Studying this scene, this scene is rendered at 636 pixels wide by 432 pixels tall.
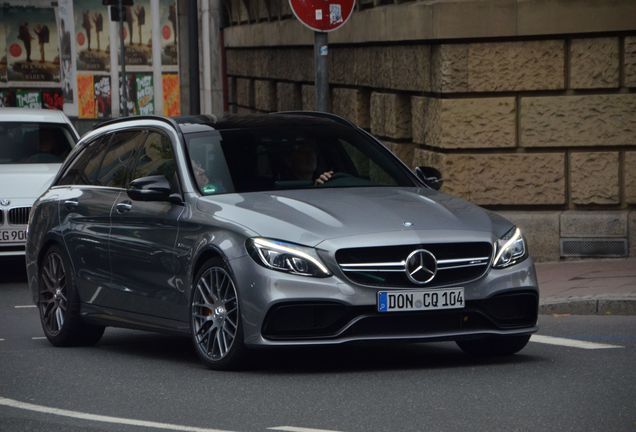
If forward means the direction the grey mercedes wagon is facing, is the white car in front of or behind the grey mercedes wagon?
behind

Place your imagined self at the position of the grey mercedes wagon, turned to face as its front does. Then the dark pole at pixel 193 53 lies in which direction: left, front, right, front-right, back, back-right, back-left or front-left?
back-left

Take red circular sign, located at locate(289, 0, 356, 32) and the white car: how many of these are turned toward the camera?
2

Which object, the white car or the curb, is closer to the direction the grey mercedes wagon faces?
the curb

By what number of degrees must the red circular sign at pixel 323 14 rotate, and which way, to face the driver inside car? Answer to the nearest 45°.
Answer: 0° — it already faces them

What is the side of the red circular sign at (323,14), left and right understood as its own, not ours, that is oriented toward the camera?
front

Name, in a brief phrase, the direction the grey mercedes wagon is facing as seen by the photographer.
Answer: facing the viewer and to the right of the viewer

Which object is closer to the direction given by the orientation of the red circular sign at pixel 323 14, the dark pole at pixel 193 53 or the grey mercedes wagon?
the grey mercedes wagon

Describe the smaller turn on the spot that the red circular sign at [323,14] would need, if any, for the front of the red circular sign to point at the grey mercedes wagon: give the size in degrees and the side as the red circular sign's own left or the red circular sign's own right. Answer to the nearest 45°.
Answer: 0° — it already faces it

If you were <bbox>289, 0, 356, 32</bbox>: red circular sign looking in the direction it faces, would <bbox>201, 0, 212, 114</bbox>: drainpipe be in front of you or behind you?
behind

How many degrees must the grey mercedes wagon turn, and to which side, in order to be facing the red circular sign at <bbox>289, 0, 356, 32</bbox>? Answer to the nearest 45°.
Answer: approximately 135° to its left
